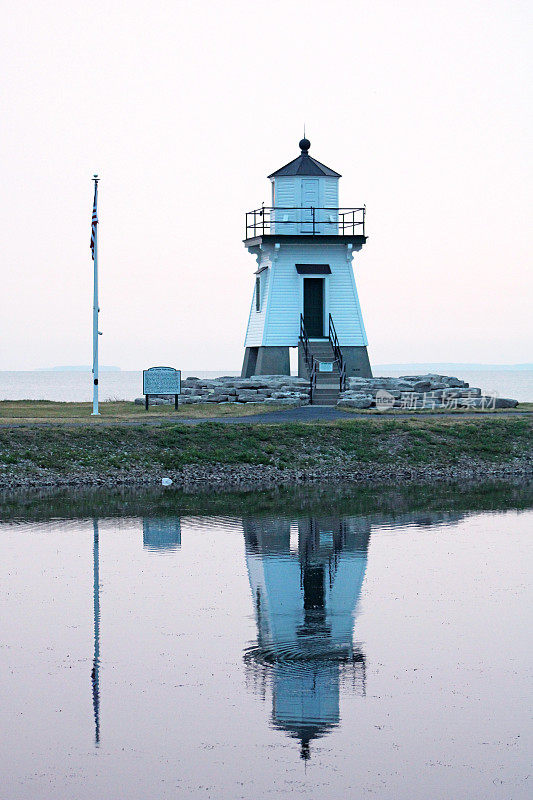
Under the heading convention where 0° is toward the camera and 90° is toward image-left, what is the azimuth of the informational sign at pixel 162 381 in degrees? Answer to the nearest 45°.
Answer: approximately 0°

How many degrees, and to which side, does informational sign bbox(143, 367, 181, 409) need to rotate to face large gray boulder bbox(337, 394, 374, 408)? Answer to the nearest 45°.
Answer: approximately 90° to its left

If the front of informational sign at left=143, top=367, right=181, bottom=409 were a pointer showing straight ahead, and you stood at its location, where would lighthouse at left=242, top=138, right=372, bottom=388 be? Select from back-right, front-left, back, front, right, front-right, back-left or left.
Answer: back-left
